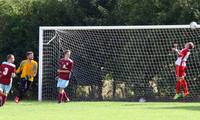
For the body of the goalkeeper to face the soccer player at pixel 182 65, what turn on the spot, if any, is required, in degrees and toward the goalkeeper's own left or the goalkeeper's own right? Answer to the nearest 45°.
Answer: approximately 45° to the goalkeeper's own left

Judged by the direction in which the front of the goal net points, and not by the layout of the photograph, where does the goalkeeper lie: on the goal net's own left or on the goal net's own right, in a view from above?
on the goal net's own right

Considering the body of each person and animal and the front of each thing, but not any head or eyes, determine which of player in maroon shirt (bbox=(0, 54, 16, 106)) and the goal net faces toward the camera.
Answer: the goal net

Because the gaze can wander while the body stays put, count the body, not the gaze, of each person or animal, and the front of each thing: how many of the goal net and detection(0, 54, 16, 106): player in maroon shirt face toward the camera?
1

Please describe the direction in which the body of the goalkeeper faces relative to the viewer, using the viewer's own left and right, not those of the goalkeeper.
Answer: facing the viewer and to the right of the viewer

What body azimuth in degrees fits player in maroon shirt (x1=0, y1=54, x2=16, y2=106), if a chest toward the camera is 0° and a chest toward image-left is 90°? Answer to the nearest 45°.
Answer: approximately 225°

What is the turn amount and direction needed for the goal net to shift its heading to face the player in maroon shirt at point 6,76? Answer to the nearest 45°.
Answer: approximately 45° to its right

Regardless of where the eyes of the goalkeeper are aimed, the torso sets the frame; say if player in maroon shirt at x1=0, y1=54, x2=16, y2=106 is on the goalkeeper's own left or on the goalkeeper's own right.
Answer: on the goalkeeper's own right

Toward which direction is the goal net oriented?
toward the camera
